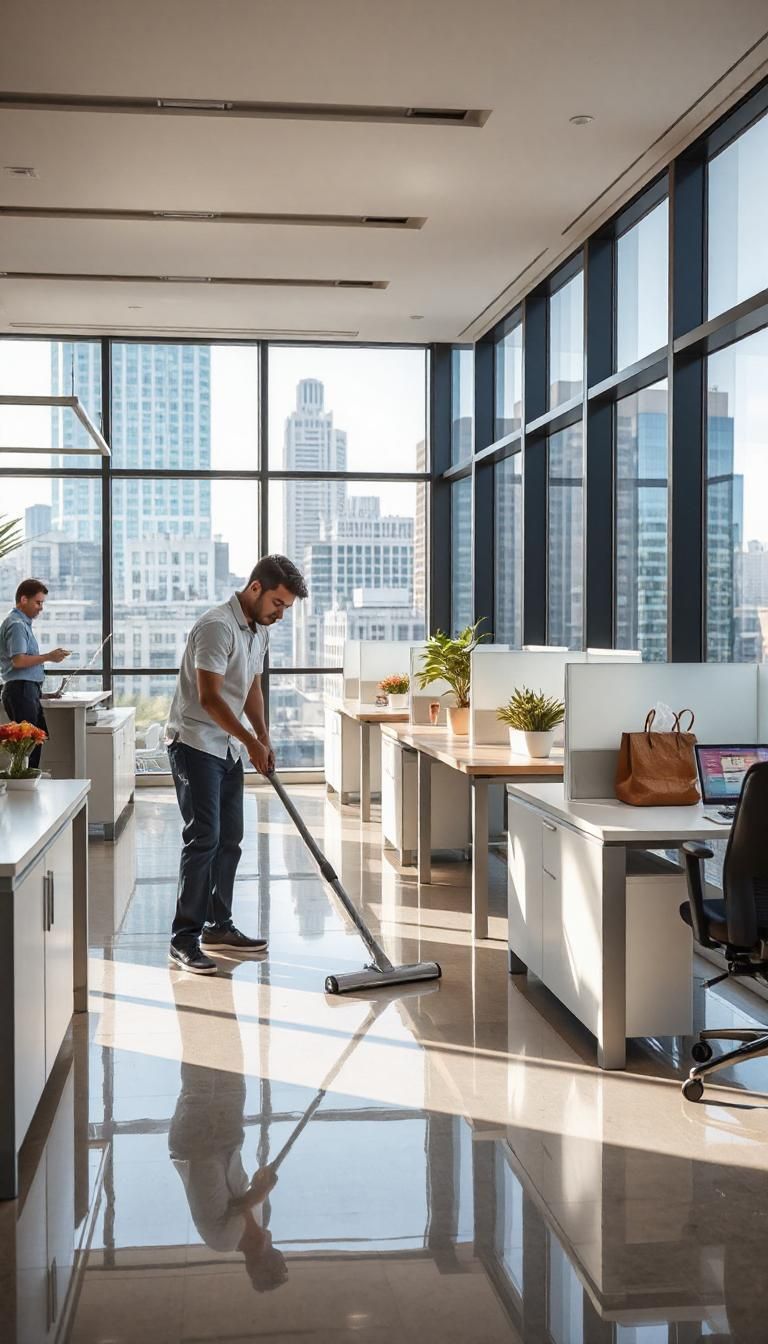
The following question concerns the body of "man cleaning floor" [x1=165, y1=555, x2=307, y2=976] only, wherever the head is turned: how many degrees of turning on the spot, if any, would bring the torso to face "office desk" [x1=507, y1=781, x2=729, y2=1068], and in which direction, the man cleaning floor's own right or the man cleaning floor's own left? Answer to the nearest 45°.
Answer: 0° — they already face it

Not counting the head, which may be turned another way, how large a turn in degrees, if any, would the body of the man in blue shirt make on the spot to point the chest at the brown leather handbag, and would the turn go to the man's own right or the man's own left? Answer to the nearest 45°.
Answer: approximately 45° to the man's own right

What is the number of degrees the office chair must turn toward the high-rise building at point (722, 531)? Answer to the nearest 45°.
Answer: approximately 45° to its right

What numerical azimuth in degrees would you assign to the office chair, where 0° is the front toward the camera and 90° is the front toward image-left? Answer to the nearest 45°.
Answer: approximately 135°

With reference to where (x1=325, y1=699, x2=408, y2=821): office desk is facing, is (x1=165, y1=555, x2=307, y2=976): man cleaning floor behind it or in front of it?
in front

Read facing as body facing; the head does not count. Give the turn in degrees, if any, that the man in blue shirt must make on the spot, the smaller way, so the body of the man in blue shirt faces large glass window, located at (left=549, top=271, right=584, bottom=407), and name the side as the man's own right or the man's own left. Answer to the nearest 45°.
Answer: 0° — they already face it

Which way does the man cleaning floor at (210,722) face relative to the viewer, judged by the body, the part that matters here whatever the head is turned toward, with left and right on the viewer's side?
facing the viewer and to the right of the viewer

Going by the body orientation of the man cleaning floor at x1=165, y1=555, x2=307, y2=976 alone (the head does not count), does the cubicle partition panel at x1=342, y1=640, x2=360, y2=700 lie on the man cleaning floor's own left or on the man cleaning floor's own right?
on the man cleaning floor's own left

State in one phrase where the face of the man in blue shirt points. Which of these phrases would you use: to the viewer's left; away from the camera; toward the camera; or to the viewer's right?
to the viewer's right

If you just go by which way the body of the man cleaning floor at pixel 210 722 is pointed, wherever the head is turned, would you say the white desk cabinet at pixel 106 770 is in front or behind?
behind

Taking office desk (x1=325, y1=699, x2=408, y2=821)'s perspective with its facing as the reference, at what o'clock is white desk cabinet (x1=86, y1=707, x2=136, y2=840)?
The white desk cabinet is roughly at 2 o'clock from the office desk.

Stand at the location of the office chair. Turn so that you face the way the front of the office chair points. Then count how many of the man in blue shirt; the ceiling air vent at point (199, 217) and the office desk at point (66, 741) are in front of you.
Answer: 3

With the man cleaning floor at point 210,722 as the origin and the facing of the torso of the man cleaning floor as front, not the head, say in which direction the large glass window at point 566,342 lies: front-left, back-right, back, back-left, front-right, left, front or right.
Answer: left

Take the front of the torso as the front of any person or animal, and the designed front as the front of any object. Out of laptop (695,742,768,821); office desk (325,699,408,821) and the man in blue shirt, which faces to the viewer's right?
the man in blue shirt

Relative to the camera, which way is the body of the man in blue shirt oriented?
to the viewer's right
